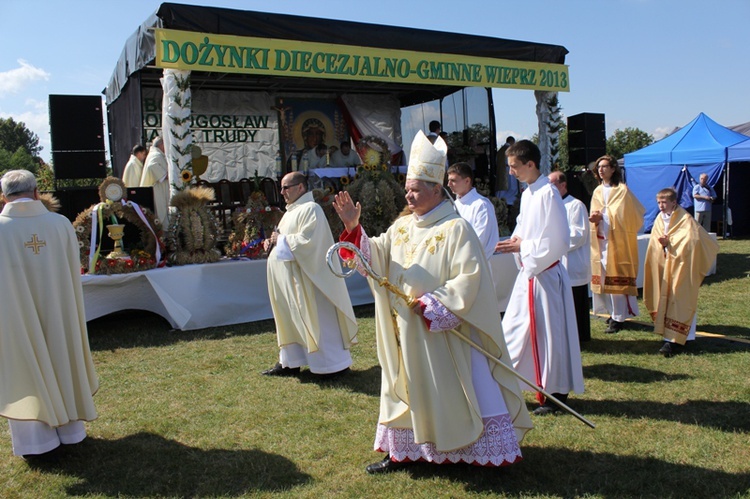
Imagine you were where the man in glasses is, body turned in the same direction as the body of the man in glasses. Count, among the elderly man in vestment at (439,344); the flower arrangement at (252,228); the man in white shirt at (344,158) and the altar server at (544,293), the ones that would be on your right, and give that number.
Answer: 2

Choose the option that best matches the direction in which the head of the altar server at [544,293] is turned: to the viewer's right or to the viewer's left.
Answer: to the viewer's left

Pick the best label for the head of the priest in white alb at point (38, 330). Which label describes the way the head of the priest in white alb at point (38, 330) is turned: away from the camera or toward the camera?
away from the camera

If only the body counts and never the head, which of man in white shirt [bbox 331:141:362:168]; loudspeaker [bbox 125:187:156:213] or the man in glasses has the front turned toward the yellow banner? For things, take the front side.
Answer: the man in white shirt

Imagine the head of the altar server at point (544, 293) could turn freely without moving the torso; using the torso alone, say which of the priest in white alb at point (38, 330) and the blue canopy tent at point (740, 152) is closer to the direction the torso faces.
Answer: the priest in white alb

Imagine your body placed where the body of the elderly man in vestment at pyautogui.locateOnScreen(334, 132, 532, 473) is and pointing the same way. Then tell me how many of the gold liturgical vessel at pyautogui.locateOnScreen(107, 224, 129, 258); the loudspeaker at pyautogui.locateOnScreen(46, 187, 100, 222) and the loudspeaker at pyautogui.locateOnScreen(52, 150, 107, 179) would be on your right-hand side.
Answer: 3

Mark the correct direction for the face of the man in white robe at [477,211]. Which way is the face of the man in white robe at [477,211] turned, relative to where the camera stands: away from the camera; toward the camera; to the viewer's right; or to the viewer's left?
to the viewer's left

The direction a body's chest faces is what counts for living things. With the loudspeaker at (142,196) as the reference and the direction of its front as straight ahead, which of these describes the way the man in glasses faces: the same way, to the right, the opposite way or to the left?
to the right

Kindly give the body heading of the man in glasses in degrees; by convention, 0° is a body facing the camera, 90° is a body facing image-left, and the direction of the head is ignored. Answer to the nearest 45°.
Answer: approximately 90°

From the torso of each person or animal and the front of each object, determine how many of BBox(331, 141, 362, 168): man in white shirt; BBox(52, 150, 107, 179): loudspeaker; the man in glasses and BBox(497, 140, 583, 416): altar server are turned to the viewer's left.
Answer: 2

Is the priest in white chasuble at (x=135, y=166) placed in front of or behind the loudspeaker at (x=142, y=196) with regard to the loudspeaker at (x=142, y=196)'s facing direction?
behind
